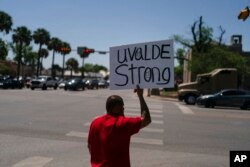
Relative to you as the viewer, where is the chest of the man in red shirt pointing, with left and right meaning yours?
facing away from the viewer and to the right of the viewer

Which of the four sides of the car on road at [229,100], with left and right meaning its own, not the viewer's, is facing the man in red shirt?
left

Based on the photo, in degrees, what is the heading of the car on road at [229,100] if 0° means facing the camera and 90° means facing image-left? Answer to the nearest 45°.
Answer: approximately 90°

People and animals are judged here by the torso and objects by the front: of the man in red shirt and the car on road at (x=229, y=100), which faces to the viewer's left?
the car on road

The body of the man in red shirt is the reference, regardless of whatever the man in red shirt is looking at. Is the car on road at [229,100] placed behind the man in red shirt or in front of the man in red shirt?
in front

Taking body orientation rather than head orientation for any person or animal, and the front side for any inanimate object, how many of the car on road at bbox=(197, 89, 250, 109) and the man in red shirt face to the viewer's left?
1
